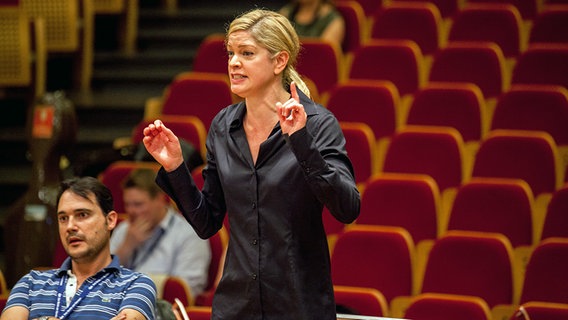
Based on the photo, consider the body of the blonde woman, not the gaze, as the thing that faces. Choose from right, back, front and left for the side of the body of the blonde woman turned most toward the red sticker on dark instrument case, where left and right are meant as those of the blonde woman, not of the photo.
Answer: right

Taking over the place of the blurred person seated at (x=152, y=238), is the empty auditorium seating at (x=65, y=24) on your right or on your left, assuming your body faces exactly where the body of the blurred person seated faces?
on your right

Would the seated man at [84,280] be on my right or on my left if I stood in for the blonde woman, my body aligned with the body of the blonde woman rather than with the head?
on my right

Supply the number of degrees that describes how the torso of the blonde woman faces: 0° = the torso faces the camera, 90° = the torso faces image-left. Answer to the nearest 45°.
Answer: approximately 45°

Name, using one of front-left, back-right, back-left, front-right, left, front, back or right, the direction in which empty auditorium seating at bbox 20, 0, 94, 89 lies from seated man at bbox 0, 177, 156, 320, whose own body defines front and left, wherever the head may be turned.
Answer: back-right

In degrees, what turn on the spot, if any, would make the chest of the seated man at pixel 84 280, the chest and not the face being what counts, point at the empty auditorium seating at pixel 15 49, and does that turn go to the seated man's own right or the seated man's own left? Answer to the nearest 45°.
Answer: approximately 135° to the seated man's own right

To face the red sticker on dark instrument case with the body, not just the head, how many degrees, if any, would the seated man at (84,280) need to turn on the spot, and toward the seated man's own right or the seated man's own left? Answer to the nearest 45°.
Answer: approximately 135° to the seated man's own right
